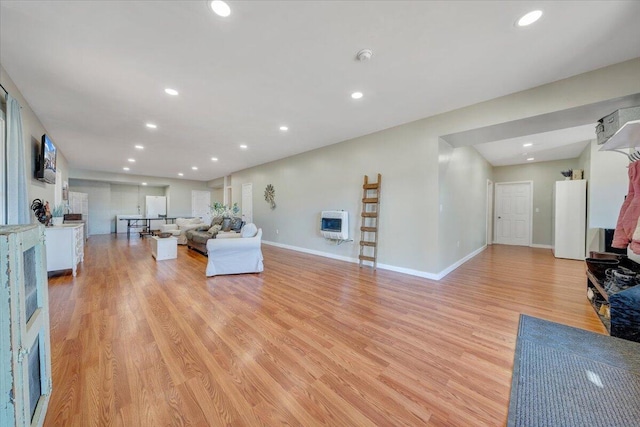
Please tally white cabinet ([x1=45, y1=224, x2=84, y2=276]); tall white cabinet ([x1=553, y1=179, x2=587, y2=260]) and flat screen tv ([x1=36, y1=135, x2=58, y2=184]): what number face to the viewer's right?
2

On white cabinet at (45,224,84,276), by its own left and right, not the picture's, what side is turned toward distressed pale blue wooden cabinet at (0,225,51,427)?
right

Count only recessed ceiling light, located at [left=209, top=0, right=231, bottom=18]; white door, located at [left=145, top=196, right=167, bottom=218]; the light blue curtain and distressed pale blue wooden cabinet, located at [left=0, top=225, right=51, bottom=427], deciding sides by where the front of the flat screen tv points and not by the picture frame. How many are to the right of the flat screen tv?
3

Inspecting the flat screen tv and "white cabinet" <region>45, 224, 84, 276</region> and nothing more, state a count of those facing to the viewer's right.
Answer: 2

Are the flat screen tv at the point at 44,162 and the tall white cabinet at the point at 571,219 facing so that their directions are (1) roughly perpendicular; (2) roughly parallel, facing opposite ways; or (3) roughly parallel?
roughly perpendicular

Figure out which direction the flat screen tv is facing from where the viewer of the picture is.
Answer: facing to the right of the viewer

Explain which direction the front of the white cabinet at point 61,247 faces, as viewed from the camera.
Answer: facing to the right of the viewer

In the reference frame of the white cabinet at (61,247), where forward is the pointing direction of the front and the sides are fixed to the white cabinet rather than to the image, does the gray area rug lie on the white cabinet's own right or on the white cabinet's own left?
on the white cabinet's own right

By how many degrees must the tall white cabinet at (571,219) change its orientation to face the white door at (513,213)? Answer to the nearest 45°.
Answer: approximately 45° to its right

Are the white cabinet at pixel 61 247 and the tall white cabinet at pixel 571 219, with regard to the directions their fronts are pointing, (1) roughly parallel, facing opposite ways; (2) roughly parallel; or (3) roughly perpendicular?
roughly perpendicular
